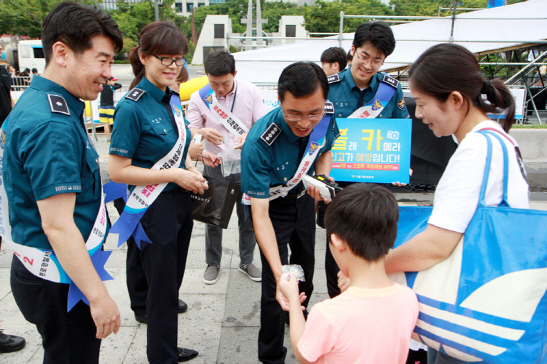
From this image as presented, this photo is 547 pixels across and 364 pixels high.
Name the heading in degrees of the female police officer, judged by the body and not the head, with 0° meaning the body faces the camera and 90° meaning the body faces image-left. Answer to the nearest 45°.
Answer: approximately 315°

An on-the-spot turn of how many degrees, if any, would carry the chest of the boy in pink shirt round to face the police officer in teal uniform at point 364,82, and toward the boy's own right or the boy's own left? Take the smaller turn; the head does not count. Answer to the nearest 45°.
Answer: approximately 45° to the boy's own right

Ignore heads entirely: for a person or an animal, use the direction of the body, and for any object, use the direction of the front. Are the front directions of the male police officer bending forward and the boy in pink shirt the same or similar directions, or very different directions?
very different directions

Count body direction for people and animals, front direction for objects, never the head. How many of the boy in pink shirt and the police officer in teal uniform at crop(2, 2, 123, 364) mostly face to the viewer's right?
1

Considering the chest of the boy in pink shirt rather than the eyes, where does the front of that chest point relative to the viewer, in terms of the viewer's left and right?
facing away from the viewer and to the left of the viewer

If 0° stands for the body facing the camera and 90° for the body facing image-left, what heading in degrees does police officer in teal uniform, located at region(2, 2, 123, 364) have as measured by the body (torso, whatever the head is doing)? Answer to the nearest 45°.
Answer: approximately 270°
